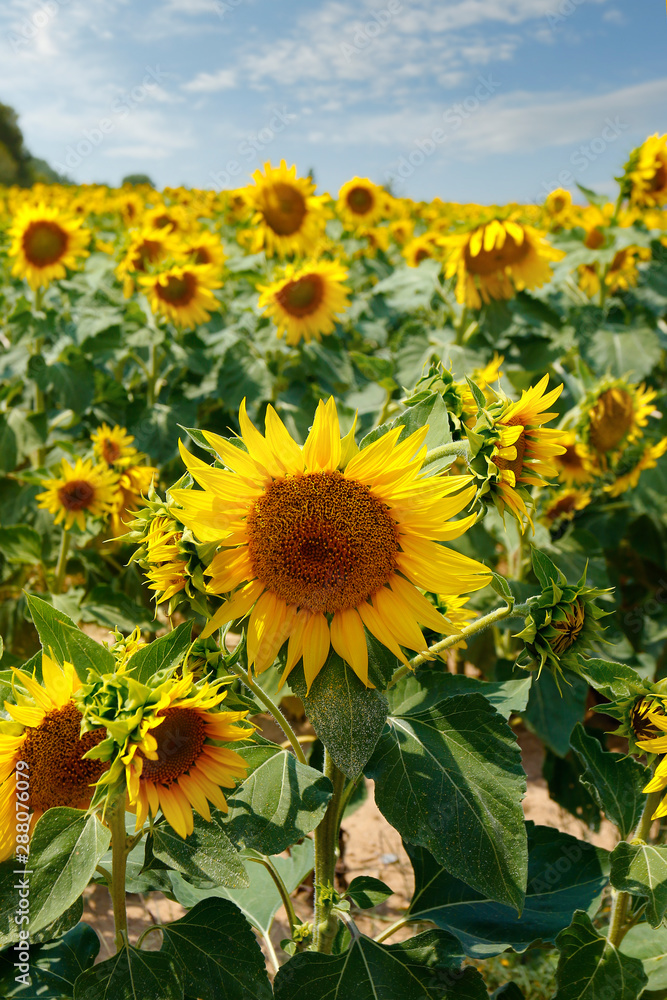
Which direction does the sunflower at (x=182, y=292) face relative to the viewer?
toward the camera

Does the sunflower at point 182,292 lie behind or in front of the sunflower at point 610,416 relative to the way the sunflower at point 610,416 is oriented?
behind

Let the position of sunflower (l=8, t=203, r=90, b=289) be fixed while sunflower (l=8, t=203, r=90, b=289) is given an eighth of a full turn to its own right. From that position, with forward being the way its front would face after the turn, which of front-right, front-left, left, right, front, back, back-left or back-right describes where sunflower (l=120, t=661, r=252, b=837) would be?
front-left

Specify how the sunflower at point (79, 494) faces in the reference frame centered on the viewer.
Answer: facing the viewer

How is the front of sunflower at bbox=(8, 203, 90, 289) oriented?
toward the camera

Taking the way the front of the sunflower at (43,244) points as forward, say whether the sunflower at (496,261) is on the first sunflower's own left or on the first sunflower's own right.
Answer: on the first sunflower's own left

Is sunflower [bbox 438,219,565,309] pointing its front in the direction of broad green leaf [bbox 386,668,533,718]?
yes

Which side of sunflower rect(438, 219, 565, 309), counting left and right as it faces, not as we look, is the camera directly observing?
front
